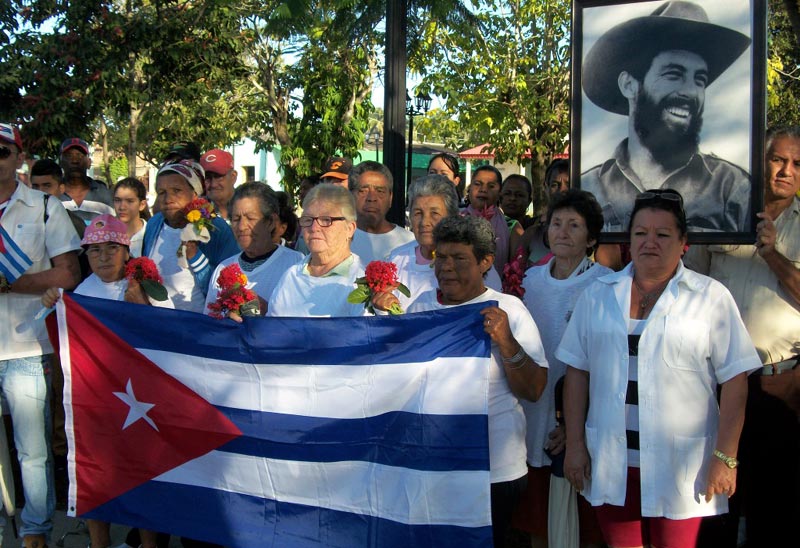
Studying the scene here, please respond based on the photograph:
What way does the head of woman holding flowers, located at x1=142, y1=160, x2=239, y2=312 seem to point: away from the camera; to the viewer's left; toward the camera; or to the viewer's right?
toward the camera

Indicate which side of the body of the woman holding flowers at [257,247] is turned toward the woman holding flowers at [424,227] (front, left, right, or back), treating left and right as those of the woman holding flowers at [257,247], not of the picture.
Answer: left

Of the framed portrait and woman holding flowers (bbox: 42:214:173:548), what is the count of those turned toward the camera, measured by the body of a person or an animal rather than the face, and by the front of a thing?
2

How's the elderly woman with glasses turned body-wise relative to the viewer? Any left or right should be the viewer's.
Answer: facing the viewer and to the left of the viewer

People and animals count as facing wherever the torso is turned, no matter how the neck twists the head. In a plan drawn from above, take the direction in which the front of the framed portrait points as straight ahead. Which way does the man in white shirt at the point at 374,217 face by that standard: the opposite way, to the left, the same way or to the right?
the same way

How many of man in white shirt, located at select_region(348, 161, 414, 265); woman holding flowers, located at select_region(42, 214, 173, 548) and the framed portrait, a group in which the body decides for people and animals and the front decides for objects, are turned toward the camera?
3

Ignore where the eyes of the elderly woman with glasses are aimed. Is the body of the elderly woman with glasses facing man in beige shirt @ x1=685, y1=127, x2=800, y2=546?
no

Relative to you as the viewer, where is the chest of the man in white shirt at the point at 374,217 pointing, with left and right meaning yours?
facing the viewer

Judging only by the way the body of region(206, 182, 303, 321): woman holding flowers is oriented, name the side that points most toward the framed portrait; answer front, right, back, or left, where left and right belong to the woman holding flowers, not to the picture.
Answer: left

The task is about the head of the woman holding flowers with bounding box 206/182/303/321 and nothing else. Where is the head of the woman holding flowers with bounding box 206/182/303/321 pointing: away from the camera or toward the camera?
toward the camera

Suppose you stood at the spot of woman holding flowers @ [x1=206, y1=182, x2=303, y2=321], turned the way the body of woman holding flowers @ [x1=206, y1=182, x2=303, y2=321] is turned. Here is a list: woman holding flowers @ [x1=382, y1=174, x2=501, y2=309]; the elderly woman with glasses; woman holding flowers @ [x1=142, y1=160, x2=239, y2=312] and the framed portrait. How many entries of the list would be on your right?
1

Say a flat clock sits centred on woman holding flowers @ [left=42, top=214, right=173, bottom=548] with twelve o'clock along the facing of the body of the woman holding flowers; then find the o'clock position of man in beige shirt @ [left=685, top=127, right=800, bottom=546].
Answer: The man in beige shirt is roughly at 10 o'clock from the woman holding flowers.

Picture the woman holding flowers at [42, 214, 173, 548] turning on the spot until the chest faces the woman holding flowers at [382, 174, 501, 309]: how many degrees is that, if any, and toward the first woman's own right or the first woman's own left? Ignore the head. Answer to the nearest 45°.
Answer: approximately 45° to the first woman's own left

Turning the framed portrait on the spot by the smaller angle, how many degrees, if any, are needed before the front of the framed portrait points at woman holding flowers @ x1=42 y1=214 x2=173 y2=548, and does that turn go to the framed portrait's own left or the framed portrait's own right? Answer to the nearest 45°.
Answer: approximately 90° to the framed portrait's own right

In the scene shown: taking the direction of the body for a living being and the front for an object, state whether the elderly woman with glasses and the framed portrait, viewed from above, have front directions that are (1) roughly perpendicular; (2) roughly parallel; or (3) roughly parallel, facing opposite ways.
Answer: roughly parallel

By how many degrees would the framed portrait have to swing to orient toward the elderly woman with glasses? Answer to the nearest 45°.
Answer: approximately 90° to its right

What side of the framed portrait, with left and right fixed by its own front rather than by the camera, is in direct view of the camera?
front

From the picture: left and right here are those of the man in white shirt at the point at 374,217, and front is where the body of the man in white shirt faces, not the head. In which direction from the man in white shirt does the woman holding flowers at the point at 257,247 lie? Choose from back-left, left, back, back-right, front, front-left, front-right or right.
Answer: front-right
